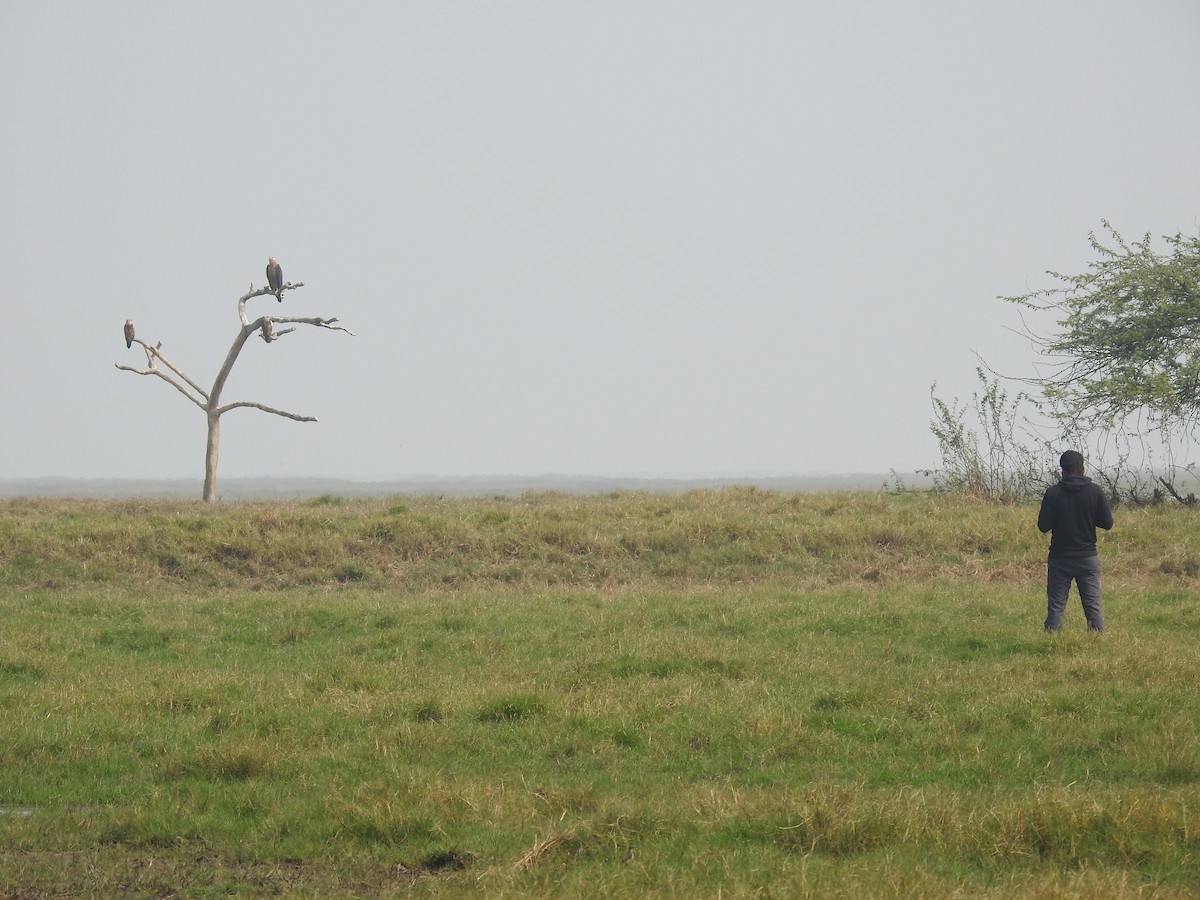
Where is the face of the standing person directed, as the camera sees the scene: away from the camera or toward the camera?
away from the camera

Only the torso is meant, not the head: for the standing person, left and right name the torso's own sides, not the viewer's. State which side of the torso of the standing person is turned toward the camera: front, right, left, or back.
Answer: back

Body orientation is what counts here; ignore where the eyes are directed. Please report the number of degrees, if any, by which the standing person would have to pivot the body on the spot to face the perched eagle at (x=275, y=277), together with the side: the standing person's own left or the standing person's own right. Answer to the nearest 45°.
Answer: approximately 45° to the standing person's own left
